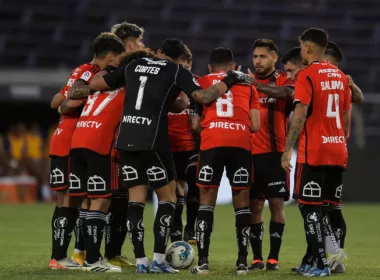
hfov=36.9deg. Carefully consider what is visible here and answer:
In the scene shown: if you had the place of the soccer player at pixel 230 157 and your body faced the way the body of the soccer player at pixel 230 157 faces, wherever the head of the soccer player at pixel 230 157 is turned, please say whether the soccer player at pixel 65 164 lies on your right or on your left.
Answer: on your left

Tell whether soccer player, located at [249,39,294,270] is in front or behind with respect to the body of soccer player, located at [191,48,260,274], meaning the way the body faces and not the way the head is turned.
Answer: in front

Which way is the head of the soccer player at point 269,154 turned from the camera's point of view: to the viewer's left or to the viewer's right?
to the viewer's left

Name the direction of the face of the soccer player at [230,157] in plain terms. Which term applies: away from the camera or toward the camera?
away from the camera

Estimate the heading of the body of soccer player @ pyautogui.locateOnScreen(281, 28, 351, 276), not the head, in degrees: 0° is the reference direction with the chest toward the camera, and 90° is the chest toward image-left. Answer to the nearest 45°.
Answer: approximately 135°

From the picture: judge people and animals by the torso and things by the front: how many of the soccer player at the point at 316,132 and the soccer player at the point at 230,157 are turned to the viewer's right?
0

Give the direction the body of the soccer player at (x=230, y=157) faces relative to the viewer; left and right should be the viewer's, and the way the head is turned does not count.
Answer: facing away from the viewer

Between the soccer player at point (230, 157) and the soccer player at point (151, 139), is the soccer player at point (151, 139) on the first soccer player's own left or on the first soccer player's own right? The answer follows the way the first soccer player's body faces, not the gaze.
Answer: on the first soccer player's own left

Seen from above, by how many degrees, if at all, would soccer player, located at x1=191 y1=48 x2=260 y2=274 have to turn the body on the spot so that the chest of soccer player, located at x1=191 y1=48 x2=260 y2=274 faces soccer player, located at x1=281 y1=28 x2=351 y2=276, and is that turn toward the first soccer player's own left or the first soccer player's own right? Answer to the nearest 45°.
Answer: approximately 90° to the first soccer player's own right
